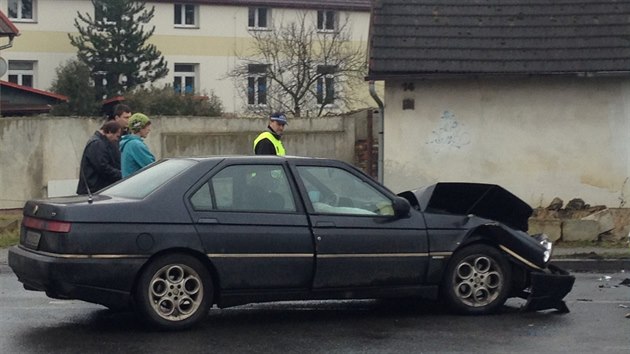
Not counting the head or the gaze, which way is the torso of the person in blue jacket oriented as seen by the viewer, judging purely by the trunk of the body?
to the viewer's right

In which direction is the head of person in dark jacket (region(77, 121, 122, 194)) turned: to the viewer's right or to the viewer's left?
to the viewer's right

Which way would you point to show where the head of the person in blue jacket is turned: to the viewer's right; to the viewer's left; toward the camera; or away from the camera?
to the viewer's right

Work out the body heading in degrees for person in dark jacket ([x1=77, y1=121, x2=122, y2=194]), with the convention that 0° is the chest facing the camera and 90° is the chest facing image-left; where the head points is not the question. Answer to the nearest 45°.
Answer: approximately 270°

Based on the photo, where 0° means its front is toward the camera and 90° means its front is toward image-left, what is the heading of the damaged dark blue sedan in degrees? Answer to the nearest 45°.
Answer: approximately 270°

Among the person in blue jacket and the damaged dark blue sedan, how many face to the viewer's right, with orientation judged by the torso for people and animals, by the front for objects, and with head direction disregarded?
2

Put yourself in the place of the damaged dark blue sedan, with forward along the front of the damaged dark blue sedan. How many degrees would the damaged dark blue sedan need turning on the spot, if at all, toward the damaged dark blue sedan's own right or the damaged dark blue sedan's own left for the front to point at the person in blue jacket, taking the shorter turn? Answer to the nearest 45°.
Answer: approximately 135° to the damaged dark blue sedan's own left

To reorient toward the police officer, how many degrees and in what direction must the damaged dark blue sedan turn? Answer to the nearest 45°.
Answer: approximately 90° to its left

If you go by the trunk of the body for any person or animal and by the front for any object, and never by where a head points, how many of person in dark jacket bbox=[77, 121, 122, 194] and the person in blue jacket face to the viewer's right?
2

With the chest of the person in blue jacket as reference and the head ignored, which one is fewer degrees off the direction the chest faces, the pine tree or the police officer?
the police officer
